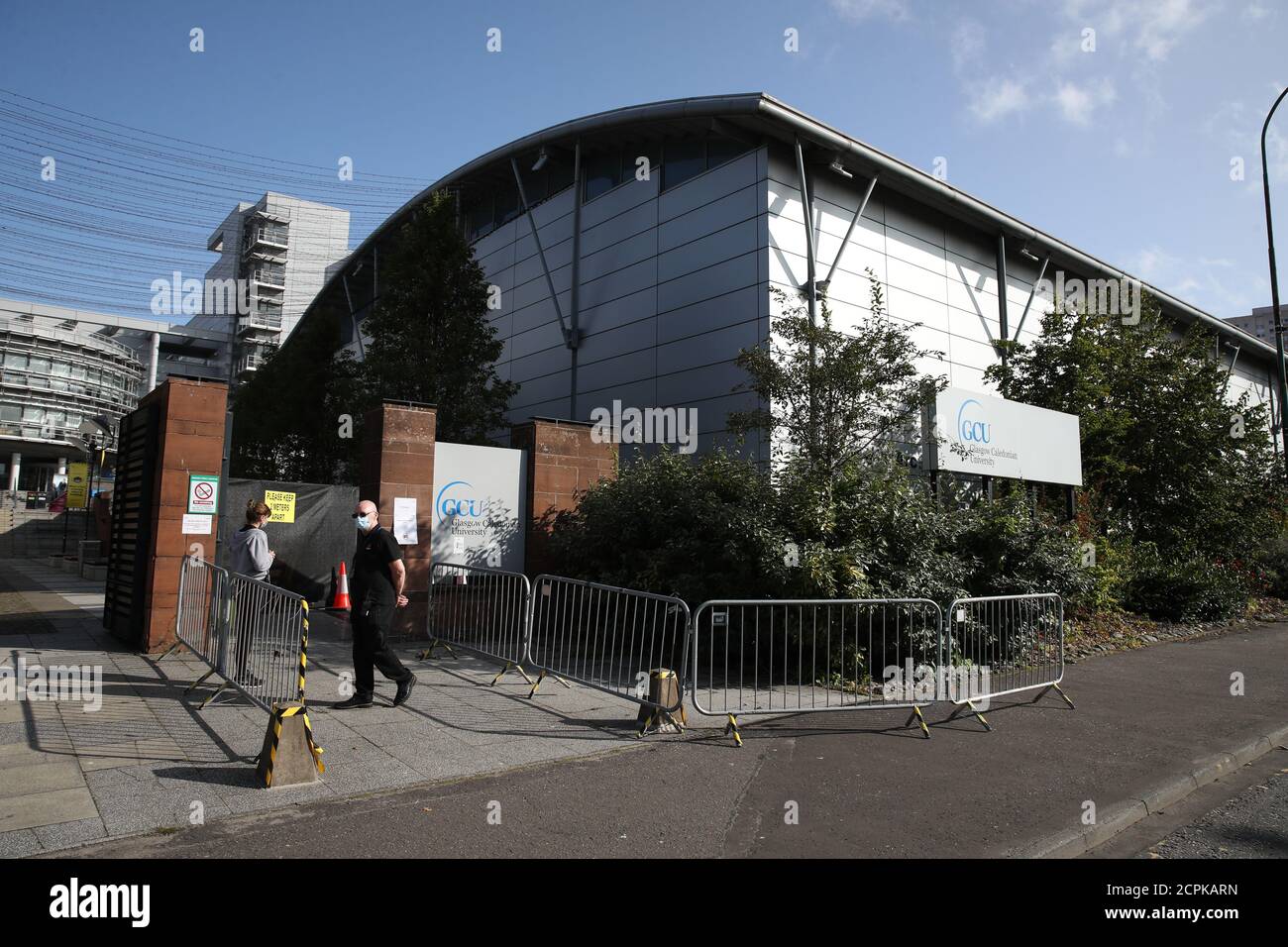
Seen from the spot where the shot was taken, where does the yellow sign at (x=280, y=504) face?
facing the viewer

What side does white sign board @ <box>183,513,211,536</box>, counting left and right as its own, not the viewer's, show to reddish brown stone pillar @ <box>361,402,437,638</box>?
left

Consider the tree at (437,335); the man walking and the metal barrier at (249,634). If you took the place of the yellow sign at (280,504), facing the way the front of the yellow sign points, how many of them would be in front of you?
2

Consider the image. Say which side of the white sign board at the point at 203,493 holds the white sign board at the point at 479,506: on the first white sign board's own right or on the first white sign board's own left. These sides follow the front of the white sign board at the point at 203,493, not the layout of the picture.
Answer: on the first white sign board's own left

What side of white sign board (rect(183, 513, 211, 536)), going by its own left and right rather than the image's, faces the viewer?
front

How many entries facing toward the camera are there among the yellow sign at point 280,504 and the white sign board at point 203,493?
2

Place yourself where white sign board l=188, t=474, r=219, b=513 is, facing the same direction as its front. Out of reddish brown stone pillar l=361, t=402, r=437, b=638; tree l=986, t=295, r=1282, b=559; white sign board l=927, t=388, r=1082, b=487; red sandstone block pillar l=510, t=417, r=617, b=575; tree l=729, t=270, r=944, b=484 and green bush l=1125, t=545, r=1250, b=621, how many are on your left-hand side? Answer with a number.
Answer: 6

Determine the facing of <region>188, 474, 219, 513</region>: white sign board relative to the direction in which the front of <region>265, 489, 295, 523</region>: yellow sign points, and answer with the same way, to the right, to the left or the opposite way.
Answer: the same way

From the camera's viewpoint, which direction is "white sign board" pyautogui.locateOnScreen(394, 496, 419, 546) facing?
toward the camera

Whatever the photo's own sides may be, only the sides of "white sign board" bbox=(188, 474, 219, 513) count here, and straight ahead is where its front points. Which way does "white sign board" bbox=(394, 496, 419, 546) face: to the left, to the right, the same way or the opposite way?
the same way

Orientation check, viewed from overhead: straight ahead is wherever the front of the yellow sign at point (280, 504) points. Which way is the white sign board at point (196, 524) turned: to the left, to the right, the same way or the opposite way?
the same way

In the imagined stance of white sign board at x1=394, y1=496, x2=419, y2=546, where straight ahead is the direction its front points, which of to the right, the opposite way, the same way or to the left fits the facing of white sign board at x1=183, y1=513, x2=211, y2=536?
the same way

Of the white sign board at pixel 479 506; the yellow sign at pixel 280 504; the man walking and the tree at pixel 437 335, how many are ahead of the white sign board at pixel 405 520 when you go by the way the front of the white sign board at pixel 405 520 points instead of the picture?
1

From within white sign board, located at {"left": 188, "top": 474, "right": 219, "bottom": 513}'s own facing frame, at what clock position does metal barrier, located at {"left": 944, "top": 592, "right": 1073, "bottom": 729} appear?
The metal barrier is roughly at 10 o'clock from the white sign board.

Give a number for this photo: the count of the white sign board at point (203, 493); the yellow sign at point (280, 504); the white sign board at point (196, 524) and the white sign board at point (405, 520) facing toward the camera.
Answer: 4
